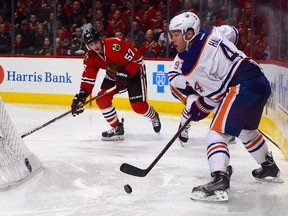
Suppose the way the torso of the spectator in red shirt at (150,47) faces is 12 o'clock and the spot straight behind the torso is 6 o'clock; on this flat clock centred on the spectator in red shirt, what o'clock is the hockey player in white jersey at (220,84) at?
The hockey player in white jersey is roughly at 12 o'clock from the spectator in red shirt.

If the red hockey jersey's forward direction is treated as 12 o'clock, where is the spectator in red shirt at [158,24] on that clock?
The spectator in red shirt is roughly at 5 o'clock from the red hockey jersey.

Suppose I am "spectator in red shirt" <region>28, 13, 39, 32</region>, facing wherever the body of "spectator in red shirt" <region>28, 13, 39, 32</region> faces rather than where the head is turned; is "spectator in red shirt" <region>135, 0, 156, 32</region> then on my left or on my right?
on my left

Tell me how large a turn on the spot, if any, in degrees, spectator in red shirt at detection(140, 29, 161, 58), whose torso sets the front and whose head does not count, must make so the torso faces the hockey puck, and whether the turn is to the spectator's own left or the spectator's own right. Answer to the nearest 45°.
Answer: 0° — they already face it

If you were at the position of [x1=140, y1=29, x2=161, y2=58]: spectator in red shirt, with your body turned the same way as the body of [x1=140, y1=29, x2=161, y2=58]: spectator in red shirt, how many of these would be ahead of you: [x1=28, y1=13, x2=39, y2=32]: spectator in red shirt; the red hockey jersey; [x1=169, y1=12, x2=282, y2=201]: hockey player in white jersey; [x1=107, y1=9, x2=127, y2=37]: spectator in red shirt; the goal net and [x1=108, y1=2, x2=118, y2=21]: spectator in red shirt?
3

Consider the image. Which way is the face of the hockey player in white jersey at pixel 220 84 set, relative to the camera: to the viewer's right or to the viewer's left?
to the viewer's left

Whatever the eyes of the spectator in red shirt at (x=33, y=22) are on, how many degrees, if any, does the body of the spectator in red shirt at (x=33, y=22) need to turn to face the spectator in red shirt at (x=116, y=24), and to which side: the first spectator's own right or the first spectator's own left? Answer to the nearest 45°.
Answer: approximately 45° to the first spectator's own left

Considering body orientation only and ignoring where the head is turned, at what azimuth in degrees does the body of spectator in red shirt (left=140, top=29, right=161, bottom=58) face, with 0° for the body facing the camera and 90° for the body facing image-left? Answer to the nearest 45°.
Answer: approximately 0°

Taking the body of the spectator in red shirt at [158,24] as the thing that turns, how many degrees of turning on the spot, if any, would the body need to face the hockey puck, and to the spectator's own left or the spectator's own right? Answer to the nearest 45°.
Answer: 0° — they already face it

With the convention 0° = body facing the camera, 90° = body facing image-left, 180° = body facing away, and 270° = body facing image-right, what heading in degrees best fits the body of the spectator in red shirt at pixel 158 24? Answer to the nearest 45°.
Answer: approximately 0°

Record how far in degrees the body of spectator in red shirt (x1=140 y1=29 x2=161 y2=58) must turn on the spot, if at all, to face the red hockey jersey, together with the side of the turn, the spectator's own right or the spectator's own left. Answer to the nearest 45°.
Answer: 0° — they already face it

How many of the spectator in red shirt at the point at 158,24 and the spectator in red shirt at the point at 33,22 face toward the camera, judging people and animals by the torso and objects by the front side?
2

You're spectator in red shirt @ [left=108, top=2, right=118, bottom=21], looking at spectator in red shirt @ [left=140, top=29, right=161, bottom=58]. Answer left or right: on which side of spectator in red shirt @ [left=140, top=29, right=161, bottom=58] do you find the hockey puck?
right
